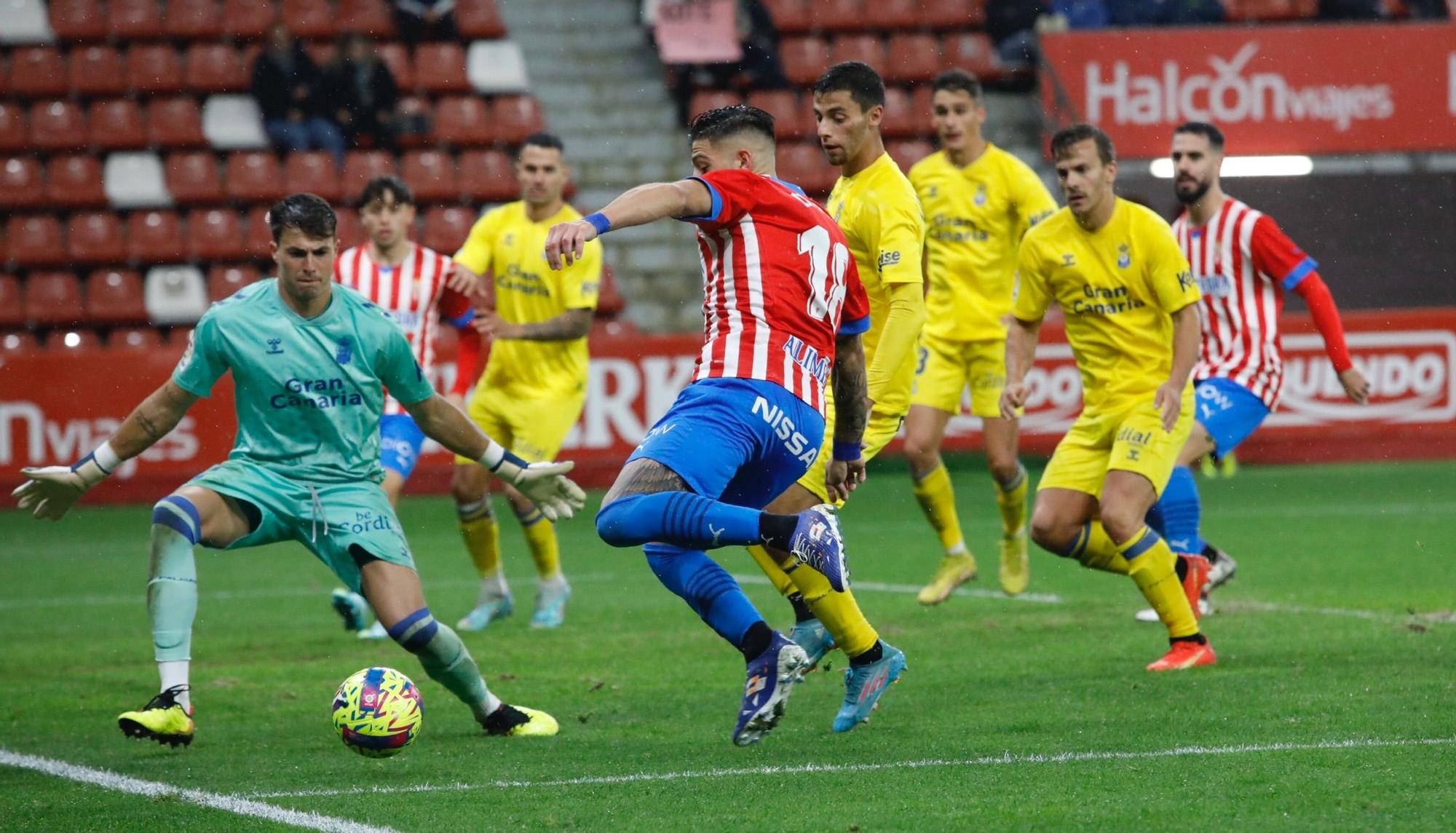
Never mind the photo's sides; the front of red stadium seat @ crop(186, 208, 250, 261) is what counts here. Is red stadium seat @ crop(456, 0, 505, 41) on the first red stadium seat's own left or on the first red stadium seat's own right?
on the first red stadium seat's own left

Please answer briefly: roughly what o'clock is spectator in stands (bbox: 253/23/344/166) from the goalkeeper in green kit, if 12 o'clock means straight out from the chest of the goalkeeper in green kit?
The spectator in stands is roughly at 6 o'clock from the goalkeeper in green kit.

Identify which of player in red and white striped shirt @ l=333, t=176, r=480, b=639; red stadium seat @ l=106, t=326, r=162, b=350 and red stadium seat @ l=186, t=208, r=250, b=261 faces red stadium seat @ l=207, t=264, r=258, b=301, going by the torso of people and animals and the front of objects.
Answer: red stadium seat @ l=186, t=208, r=250, b=261

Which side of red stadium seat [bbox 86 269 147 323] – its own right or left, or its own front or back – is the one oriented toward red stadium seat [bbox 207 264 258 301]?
left
